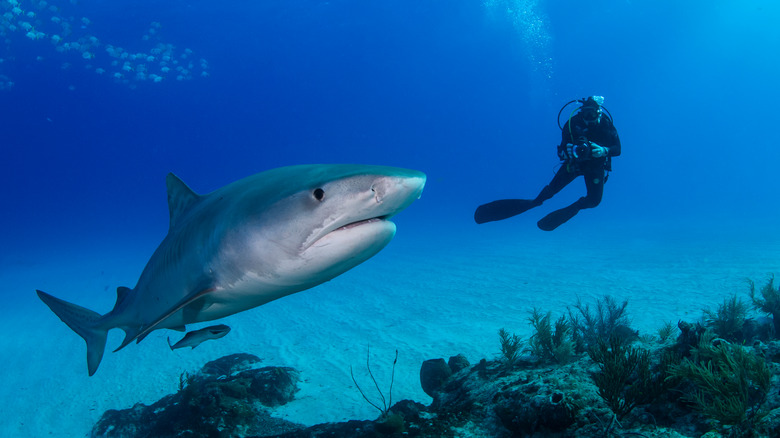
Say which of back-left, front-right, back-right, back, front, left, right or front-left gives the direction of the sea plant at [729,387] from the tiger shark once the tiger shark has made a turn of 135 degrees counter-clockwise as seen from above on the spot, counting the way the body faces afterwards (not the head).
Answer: right

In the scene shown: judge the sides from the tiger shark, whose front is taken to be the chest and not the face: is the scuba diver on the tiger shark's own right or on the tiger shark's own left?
on the tiger shark's own left

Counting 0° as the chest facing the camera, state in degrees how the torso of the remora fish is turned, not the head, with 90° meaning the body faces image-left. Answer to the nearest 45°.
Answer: approximately 270°

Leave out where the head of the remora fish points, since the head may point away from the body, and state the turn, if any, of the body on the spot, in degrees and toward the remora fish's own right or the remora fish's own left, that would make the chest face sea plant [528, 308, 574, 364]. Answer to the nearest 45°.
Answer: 0° — it already faces it

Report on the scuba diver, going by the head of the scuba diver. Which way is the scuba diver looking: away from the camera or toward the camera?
toward the camera

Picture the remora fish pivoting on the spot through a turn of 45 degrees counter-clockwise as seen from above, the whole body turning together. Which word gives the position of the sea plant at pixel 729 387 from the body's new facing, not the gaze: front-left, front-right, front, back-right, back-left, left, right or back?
right

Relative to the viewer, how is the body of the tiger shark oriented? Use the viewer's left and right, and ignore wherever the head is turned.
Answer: facing the viewer and to the right of the viewer
